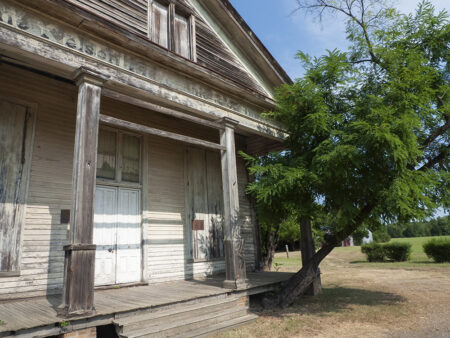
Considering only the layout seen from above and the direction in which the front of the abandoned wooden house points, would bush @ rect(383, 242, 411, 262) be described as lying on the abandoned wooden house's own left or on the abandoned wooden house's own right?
on the abandoned wooden house's own left

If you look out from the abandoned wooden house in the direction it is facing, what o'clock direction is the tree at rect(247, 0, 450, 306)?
The tree is roughly at 11 o'clock from the abandoned wooden house.

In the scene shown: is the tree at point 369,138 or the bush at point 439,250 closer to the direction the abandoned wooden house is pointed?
the tree

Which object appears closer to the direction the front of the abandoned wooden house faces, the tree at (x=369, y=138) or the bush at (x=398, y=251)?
the tree

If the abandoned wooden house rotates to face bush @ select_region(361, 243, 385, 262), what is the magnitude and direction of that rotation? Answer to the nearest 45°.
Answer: approximately 90° to its left

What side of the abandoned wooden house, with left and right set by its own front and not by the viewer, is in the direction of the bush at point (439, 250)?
left

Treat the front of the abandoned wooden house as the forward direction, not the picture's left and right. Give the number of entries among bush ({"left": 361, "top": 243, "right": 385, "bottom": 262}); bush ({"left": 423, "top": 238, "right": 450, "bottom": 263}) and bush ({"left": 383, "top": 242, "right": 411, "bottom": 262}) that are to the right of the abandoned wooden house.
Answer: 0

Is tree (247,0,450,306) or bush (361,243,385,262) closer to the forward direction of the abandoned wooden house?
the tree

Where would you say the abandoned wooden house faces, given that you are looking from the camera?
facing the viewer and to the right of the viewer
